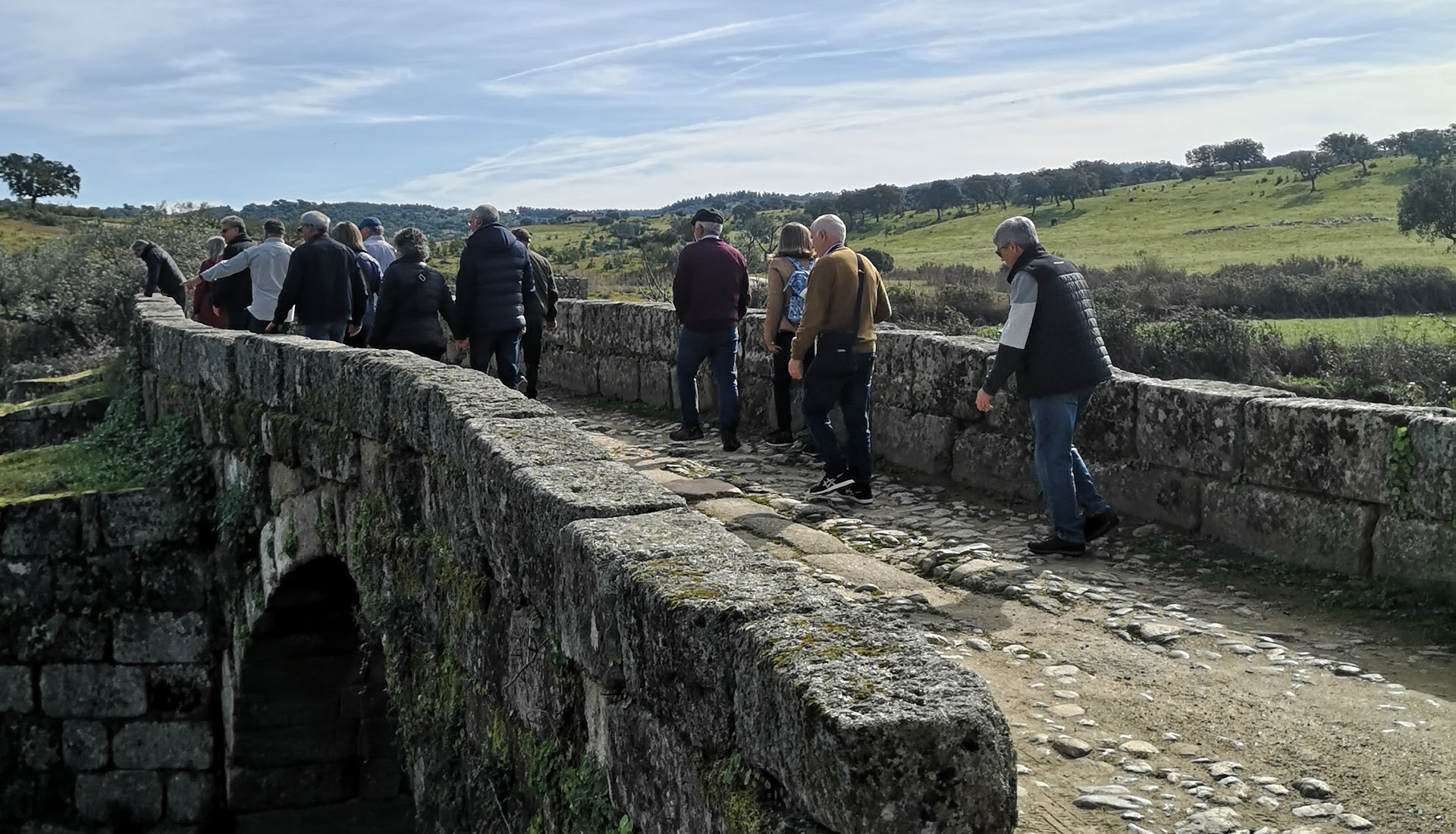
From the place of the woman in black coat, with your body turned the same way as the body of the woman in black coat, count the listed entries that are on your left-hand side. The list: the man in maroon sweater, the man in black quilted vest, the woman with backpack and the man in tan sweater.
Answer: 0

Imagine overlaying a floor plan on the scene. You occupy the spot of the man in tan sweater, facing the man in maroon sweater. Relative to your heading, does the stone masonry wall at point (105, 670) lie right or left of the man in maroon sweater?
left

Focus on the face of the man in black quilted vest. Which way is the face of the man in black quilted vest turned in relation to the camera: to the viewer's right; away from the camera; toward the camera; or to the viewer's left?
to the viewer's left

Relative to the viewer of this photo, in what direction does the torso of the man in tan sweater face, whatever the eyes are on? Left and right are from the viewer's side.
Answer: facing away from the viewer and to the left of the viewer

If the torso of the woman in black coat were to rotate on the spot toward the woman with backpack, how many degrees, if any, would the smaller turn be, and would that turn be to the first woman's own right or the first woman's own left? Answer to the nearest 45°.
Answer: approximately 90° to the first woman's own right

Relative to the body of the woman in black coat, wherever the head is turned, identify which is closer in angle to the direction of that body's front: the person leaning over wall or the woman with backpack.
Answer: the person leaning over wall

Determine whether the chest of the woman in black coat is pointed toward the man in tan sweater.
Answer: no

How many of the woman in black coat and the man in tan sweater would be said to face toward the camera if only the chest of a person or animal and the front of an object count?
0

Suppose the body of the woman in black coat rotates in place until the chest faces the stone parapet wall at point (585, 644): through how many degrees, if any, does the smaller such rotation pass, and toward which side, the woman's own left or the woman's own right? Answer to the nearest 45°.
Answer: approximately 180°

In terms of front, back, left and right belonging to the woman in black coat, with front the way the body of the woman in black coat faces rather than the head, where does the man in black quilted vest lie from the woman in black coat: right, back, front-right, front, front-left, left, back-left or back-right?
back-right

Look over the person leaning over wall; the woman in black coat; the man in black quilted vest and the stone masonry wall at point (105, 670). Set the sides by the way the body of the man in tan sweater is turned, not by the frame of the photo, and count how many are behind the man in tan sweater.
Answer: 1

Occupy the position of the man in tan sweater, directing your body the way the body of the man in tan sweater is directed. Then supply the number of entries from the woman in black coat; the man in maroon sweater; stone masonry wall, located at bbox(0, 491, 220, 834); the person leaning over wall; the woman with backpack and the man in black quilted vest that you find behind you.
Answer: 1

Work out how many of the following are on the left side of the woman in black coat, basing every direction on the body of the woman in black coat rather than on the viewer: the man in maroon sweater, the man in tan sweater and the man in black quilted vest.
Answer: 0

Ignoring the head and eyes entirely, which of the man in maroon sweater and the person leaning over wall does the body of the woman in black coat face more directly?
the person leaning over wall

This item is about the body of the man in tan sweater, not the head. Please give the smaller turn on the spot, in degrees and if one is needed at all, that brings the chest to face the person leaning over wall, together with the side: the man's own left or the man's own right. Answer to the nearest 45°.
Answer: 0° — they already face them

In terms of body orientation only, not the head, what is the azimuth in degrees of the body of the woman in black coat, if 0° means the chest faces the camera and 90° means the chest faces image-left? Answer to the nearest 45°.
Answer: approximately 180°
